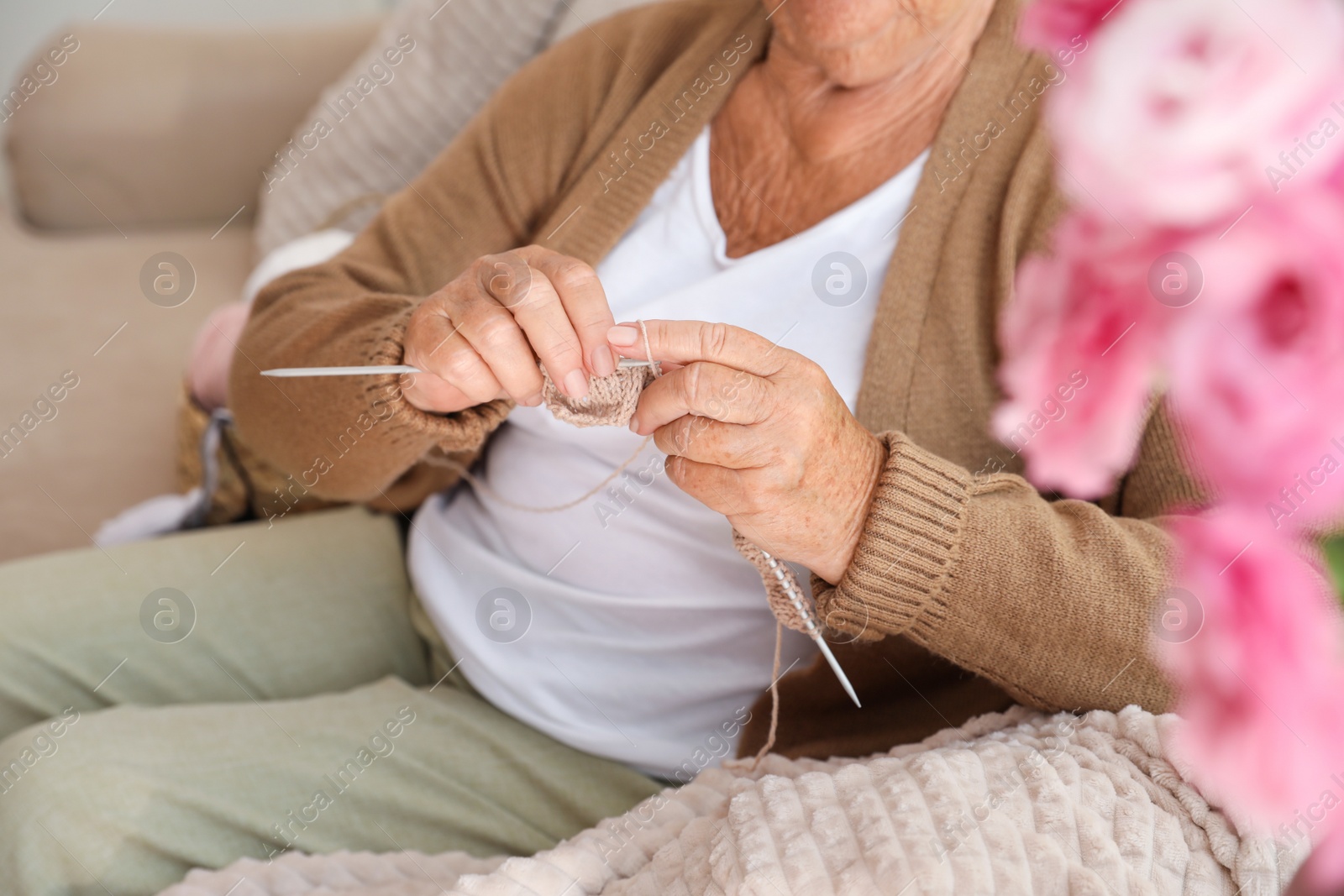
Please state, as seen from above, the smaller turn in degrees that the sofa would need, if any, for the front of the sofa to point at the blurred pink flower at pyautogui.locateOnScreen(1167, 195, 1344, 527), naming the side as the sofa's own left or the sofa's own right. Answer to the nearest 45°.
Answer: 0° — it already faces it

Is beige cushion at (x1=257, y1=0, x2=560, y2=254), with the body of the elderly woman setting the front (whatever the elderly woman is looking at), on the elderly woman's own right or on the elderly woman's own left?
on the elderly woman's own right

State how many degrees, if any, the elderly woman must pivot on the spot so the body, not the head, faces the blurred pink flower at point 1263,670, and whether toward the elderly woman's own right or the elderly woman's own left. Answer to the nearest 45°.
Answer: approximately 45° to the elderly woman's own left

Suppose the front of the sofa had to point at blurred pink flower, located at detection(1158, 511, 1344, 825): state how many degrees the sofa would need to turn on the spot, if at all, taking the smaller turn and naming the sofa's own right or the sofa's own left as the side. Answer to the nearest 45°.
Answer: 0° — it already faces it
